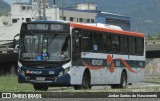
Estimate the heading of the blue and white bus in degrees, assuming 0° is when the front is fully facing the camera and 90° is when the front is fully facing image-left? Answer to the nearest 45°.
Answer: approximately 45°
